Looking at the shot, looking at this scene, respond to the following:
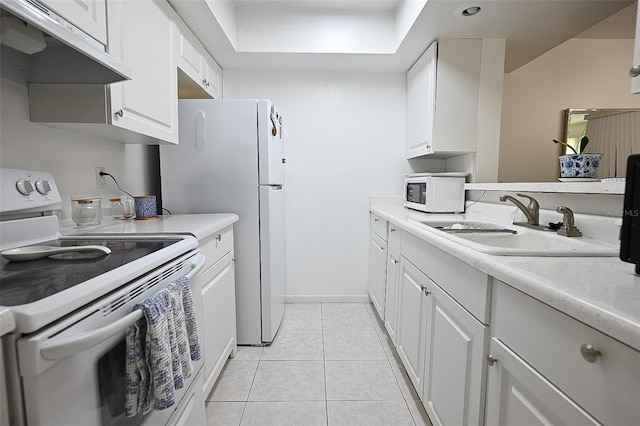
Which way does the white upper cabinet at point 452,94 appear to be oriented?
to the viewer's left

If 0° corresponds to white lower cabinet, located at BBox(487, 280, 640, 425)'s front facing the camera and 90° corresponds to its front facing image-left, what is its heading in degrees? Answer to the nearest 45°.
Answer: approximately 45°

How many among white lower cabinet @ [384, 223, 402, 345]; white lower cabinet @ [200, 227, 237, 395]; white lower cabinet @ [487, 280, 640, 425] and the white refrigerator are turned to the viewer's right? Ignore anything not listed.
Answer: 2

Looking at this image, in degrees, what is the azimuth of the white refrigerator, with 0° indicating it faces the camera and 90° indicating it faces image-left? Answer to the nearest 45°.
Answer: approximately 270°

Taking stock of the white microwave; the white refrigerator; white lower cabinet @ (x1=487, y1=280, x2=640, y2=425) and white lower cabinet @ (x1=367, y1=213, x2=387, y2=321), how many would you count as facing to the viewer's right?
1

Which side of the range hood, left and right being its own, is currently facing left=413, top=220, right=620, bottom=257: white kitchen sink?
front

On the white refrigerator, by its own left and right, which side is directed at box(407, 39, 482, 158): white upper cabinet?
front

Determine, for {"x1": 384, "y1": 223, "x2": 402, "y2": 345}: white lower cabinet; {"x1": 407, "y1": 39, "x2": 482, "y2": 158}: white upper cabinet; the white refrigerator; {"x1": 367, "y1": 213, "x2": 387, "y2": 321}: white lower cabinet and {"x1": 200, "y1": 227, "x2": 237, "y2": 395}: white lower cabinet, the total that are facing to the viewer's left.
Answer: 3

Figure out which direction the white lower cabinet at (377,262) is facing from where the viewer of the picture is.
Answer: facing to the left of the viewer

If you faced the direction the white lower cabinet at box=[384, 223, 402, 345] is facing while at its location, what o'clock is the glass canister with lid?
The glass canister with lid is roughly at 11 o'clock from the white lower cabinet.

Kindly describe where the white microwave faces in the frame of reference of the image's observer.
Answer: facing the viewer and to the left of the viewer

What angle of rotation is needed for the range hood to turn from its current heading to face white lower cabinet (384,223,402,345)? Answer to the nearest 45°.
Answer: approximately 45° to its left

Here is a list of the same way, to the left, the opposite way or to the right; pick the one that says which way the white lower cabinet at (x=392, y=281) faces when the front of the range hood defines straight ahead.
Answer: the opposite way

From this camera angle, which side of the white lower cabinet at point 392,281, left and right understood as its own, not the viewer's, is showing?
left
